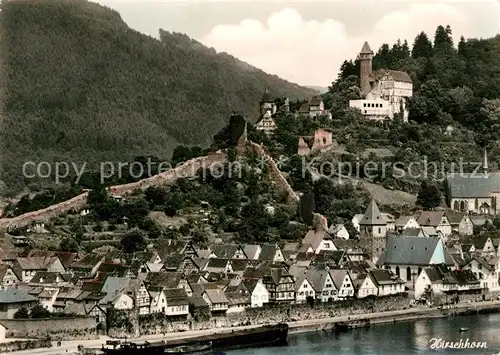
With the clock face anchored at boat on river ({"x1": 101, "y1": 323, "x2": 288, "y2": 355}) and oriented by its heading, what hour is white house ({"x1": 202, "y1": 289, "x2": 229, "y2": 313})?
The white house is roughly at 9 o'clock from the boat on river.

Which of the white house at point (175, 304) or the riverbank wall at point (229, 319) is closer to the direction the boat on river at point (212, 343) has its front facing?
the riverbank wall

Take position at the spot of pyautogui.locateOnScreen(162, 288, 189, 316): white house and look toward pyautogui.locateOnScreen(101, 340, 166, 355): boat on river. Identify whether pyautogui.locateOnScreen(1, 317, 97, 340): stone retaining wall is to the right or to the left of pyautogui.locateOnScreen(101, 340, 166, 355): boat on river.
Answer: right

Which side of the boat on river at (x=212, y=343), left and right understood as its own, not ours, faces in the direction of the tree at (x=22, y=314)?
back

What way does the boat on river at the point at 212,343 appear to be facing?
to the viewer's right

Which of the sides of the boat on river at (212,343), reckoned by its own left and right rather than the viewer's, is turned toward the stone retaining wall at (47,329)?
back
